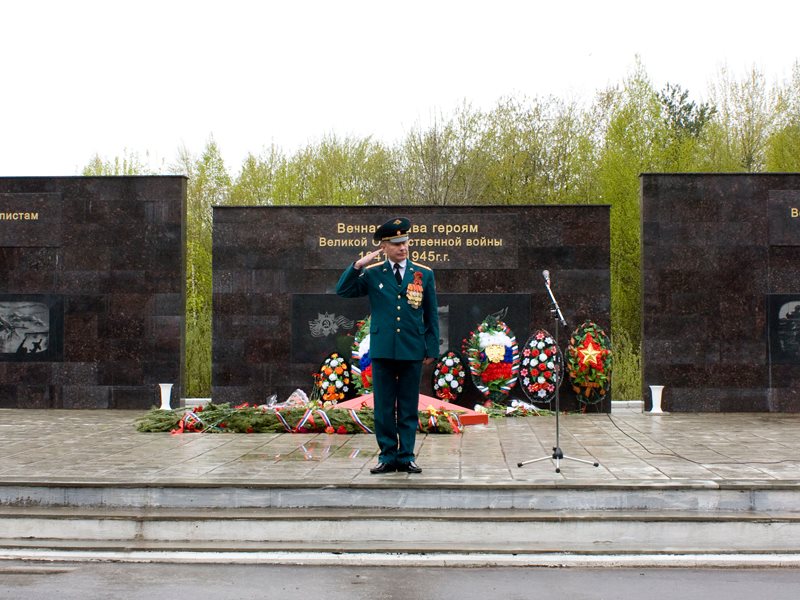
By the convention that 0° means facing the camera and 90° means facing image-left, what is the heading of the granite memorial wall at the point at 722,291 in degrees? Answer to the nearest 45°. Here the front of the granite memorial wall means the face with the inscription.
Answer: approximately 0°

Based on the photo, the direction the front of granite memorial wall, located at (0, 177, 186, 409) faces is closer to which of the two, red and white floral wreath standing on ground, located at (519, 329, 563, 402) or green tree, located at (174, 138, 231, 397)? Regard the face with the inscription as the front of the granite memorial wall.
the red and white floral wreath standing on ground

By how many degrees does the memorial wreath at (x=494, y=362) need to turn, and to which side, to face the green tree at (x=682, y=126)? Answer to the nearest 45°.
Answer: approximately 180°

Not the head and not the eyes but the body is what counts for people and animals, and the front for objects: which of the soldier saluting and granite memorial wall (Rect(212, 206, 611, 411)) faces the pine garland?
the granite memorial wall

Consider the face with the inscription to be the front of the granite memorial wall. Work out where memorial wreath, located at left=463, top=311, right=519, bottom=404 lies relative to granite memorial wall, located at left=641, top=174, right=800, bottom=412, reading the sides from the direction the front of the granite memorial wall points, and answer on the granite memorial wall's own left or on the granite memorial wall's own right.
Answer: on the granite memorial wall's own right

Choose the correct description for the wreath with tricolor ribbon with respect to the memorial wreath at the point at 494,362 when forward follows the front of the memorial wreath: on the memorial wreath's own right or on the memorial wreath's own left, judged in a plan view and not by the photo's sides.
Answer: on the memorial wreath's own right

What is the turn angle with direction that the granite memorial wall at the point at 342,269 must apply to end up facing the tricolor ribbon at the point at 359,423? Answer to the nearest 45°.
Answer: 0° — it already faces it

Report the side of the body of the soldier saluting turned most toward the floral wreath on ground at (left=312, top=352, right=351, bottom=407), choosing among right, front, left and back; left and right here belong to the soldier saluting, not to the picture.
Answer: back

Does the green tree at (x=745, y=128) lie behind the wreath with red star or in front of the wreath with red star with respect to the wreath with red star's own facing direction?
behind

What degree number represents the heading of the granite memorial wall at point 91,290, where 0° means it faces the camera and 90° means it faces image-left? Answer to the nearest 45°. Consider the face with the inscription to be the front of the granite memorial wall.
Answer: approximately 0°

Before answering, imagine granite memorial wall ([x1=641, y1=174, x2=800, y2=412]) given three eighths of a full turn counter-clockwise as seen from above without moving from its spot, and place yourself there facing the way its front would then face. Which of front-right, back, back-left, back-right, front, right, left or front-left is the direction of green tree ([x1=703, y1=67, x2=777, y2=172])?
front-left

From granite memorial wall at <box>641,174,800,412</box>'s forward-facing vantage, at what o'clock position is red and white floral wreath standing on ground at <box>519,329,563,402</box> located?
The red and white floral wreath standing on ground is roughly at 2 o'clock from the granite memorial wall.
